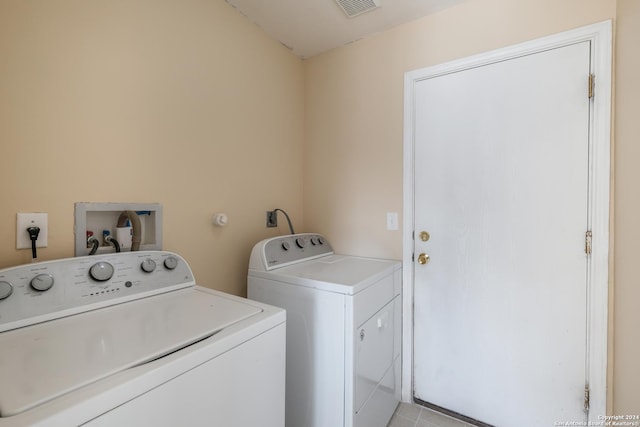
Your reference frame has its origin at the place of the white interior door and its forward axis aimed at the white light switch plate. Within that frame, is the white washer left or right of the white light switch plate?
left

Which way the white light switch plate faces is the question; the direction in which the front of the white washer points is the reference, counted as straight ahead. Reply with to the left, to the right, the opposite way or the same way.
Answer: to the right

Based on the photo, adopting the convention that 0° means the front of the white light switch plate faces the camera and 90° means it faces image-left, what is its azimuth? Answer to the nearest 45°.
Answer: approximately 0°

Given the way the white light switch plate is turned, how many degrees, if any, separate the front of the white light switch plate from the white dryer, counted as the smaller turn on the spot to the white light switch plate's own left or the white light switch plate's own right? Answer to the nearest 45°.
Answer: approximately 45° to the white light switch plate's own right

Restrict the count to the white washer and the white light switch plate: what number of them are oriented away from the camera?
0

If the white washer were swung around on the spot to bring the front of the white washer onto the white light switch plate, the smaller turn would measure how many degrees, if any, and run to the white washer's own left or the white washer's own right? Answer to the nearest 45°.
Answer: approximately 45° to the white washer's own left

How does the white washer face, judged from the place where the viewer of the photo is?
facing the viewer and to the right of the viewer

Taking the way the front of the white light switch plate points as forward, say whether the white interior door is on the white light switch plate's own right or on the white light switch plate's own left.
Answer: on the white light switch plate's own left

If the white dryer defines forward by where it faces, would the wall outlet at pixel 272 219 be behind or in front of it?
behind

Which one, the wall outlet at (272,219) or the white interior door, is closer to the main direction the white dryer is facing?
the white interior door

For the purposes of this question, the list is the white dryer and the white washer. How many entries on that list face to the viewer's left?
0
